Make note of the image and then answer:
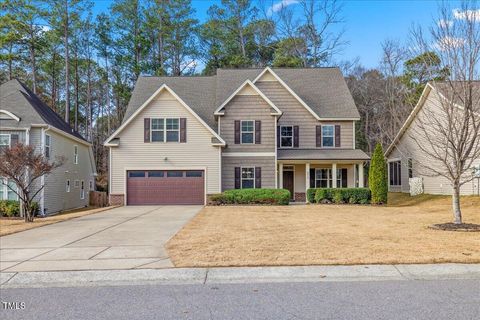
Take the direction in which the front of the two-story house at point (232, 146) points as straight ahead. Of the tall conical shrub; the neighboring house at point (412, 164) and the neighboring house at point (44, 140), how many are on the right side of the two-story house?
1

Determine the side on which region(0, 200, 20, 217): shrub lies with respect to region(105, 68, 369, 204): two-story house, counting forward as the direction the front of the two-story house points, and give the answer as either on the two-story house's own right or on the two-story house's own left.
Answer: on the two-story house's own right

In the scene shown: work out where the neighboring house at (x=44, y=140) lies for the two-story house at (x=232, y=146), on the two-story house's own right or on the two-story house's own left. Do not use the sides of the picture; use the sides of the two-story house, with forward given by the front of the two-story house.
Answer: on the two-story house's own right

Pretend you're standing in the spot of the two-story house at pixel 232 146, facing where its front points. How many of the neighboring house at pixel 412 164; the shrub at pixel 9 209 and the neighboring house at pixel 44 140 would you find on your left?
1

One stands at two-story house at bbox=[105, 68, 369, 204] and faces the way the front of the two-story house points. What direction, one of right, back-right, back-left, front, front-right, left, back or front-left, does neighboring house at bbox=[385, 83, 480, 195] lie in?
left

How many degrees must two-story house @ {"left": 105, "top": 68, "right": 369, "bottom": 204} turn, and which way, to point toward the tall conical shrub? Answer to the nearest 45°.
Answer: approximately 90° to its left

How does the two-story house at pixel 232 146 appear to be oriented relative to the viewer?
toward the camera
